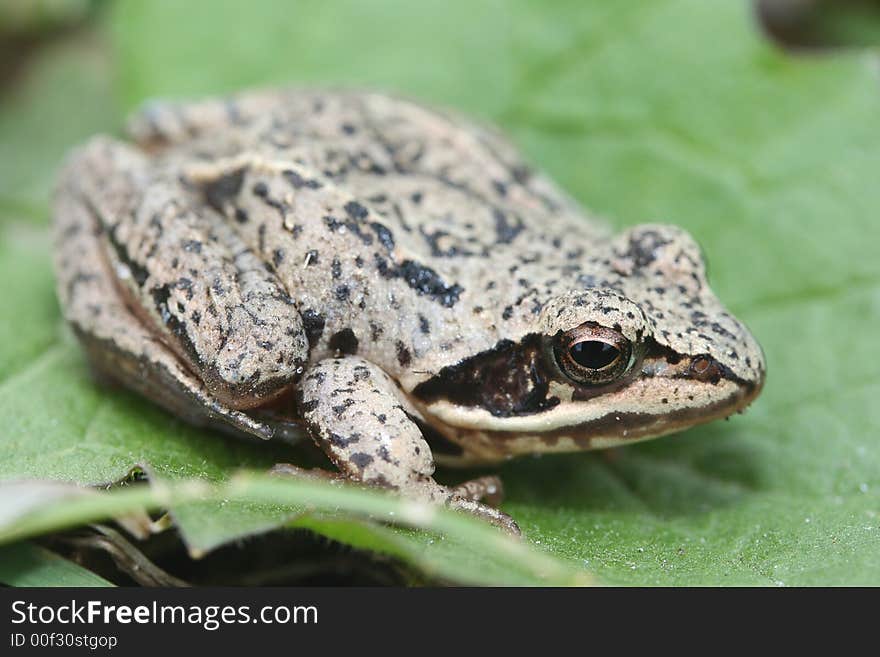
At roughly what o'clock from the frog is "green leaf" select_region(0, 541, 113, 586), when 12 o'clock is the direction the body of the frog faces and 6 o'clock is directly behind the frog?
The green leaf is roughly at 3 o'clock from the frog.

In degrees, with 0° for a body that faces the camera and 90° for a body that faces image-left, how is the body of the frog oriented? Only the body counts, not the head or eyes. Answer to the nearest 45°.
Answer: approximately 315°
